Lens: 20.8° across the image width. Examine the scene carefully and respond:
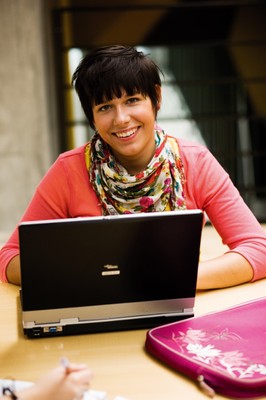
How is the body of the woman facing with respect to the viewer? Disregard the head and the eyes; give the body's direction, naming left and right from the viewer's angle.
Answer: facing the viewer

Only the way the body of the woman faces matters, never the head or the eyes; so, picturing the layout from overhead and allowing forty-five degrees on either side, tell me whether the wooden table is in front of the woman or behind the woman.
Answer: in front

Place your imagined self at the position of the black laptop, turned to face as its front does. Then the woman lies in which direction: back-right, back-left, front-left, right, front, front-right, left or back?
front

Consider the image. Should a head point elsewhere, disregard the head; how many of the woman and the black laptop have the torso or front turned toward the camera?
1

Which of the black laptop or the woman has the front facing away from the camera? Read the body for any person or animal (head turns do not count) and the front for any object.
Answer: the black laptop

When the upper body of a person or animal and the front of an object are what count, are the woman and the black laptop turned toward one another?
yes

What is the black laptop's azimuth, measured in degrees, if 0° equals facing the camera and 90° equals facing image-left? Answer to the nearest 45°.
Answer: approximately 180°

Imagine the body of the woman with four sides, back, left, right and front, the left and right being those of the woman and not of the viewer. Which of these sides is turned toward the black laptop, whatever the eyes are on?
front

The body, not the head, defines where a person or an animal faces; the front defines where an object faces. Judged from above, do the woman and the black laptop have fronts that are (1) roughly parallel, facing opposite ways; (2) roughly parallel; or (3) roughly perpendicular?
roughly parallel, facing opposite ways

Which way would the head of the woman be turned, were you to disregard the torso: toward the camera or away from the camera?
toward the camera
